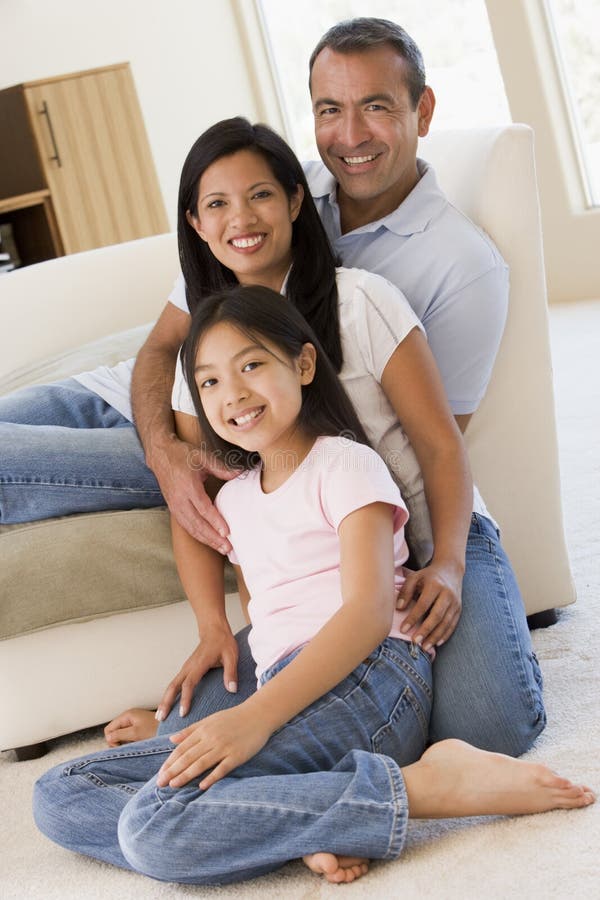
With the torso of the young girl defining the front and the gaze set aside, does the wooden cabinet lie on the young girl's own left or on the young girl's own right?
on the young girl's own right

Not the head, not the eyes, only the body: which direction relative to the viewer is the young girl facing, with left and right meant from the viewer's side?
facing the viewer and to the left of the viewer

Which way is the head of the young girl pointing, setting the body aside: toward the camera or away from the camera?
toward the camera

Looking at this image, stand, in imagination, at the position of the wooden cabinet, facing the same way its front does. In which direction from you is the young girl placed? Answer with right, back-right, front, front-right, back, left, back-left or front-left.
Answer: front

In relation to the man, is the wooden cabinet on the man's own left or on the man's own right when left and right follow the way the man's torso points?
on the man's own right

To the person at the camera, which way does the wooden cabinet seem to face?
facing the viewer

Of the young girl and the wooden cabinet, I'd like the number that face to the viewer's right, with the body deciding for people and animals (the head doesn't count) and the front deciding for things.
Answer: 0

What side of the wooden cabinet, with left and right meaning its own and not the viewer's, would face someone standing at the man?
front

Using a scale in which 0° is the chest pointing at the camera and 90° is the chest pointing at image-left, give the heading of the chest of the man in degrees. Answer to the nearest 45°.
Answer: approximately 45°

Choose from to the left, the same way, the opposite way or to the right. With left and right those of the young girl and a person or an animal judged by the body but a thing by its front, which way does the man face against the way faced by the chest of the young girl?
the same way

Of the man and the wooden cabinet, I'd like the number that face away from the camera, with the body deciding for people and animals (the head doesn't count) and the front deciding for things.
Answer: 0
